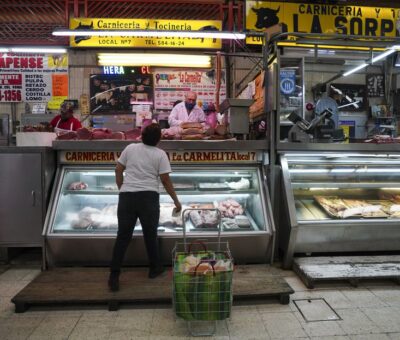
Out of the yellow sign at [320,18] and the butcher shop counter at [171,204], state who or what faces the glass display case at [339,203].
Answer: the yellow sign

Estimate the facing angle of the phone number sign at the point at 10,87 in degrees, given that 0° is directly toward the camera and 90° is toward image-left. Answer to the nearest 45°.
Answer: approximately 0°

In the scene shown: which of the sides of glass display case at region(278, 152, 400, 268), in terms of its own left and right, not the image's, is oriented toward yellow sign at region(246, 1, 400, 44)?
back

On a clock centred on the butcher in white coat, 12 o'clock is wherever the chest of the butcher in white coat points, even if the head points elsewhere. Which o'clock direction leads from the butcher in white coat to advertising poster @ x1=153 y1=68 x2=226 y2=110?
The advertising poster is roughly at 6 o'clock from the butcher in white coat.

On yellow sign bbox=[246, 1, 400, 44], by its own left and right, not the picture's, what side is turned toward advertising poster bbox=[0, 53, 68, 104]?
right

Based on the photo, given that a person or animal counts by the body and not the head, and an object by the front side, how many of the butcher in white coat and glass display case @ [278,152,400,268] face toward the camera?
2

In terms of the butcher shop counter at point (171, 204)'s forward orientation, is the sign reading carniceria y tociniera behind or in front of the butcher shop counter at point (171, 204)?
behind
